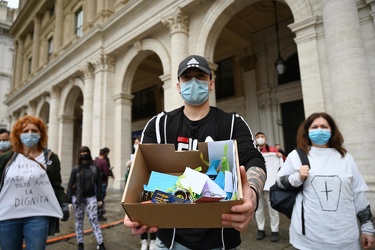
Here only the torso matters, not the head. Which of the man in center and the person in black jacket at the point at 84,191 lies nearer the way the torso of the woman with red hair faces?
the man in center

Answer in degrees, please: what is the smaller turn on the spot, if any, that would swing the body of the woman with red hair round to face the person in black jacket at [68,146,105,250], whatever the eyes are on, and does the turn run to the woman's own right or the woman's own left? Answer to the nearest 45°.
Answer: approximately 135° to the woman's own left

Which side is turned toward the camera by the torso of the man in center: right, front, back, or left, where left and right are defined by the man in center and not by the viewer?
front

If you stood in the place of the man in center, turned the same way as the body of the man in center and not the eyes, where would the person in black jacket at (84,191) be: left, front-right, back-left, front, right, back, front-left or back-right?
back-right

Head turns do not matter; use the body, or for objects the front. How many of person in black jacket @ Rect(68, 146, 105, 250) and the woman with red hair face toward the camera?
2

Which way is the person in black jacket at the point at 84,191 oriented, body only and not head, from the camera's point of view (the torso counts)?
toward the camera

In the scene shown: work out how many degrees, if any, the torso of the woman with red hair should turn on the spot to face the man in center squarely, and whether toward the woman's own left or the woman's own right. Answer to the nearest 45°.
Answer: approximately 45° to the woman's own left

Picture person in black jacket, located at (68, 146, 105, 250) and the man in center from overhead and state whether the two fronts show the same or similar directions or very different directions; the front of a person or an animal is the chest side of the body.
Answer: same or similar directions

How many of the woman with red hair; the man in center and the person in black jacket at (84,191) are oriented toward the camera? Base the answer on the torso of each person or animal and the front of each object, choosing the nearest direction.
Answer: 3

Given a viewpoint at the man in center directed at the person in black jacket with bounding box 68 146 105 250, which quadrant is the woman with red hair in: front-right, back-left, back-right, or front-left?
front-left

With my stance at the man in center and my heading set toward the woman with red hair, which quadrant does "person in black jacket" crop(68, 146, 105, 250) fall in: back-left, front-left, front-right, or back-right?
front-right

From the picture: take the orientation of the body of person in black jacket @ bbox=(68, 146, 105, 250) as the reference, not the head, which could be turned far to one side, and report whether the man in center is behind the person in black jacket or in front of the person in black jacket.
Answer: in front

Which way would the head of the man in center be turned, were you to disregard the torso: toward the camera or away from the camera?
toward the camera

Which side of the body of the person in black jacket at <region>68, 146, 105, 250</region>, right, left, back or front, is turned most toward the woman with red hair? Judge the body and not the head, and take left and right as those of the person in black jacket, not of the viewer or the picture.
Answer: front

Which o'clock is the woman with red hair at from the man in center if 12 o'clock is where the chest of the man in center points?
The woman with red hair is roughly at 4 o'clock from the man in center.
